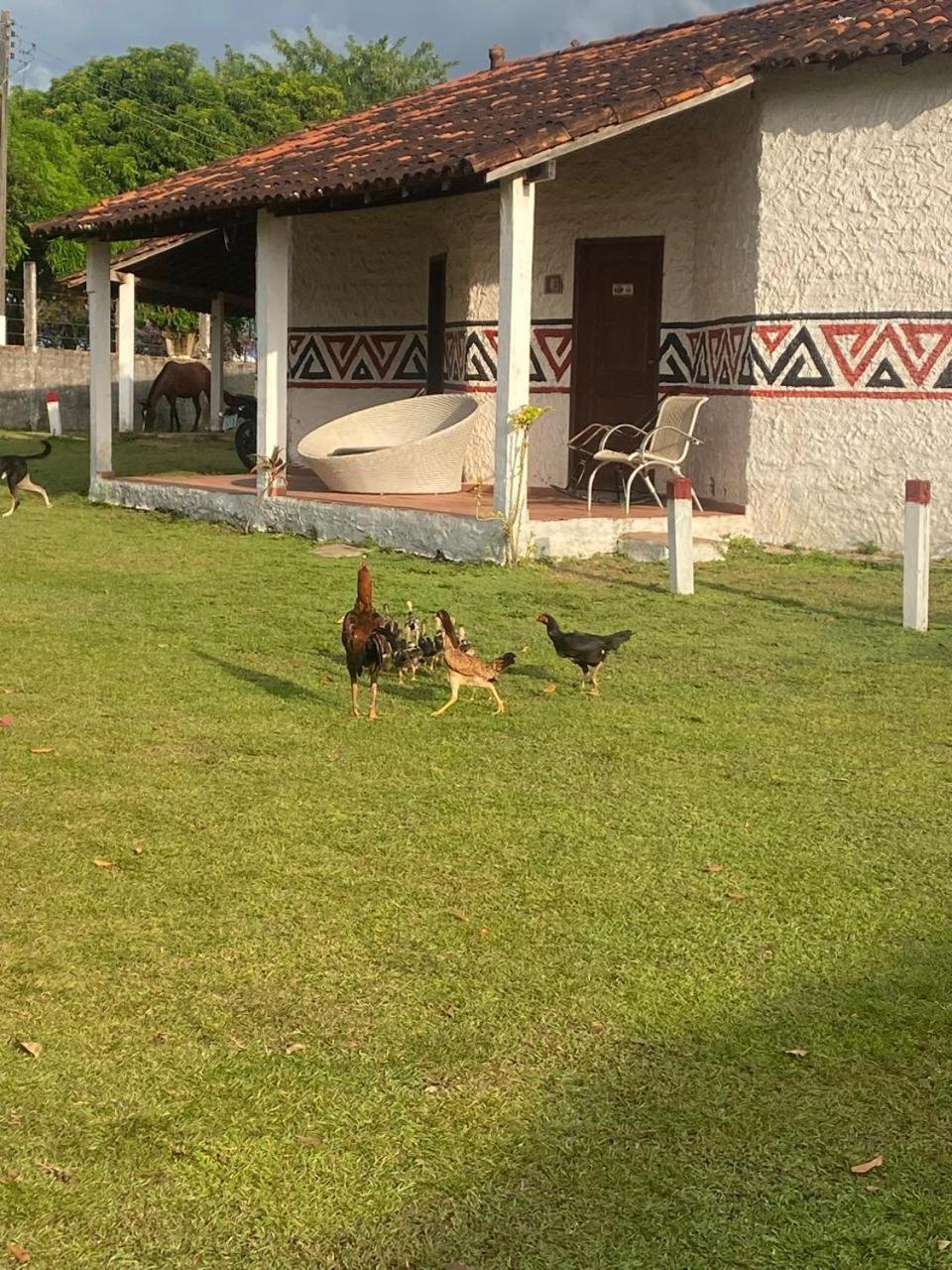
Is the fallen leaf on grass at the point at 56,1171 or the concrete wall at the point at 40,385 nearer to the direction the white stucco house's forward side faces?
the fallen leaf on grass

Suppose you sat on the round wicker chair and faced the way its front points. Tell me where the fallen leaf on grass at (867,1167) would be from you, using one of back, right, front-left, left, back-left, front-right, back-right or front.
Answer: front-left

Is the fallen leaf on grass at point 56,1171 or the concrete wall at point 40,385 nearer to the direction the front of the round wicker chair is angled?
the fallen leaf on grass

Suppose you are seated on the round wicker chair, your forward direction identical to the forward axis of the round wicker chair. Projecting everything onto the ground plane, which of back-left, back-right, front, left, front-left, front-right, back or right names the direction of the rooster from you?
front-left

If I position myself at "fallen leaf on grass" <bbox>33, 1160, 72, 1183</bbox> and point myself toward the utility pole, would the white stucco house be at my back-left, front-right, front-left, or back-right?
front-right

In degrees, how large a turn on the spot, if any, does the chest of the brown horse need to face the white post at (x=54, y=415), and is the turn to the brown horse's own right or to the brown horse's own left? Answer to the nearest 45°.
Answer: approximately 45° to the brown horse's own left

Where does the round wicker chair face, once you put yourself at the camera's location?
facing the viewer and to the left of the viewer

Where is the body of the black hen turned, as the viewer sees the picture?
to the viewer's left

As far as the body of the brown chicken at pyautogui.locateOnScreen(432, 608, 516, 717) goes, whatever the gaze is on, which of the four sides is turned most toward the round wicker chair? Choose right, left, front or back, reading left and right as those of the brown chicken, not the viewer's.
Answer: right

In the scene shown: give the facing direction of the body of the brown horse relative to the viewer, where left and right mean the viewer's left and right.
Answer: facing to the left of the viewer

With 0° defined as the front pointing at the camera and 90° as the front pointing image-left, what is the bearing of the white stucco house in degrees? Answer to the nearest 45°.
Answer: approximately 45°

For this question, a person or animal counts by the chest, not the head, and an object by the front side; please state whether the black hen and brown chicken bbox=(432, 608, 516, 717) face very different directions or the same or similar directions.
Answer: same or similar directions

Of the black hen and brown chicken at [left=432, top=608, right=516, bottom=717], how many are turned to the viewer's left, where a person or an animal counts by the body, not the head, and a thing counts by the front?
2

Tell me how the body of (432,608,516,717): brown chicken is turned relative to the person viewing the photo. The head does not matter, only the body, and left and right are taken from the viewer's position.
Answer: facing to the left of the viewer

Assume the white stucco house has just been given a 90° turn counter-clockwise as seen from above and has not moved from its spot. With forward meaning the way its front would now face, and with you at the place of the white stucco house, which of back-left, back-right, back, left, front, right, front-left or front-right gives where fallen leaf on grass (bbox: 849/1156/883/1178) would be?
front-right

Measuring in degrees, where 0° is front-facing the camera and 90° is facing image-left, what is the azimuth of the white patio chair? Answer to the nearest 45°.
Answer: approximately 45°

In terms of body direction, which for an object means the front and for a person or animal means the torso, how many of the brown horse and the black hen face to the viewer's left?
2

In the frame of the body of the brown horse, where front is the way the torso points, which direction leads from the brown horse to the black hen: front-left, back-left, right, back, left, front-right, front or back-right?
left
